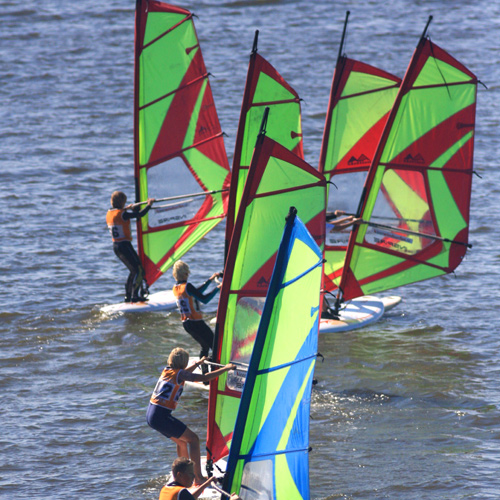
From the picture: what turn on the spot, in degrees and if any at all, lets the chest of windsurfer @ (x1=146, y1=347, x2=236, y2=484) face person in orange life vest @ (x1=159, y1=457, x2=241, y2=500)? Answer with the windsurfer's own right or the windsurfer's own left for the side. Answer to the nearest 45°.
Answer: approximately 135° to the windsurfer's own right

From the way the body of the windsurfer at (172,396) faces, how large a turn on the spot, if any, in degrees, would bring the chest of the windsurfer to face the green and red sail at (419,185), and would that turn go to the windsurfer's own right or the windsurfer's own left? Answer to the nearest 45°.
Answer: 0° — they already face it

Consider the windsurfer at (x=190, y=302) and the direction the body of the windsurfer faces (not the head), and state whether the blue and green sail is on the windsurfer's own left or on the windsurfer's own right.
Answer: on the windsurfer's own right

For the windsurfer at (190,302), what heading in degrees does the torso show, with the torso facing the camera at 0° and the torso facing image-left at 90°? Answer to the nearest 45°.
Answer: approximately 225°

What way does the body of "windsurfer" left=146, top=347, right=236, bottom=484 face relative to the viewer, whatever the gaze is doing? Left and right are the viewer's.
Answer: facing away from the viewer and to the right of the viewer

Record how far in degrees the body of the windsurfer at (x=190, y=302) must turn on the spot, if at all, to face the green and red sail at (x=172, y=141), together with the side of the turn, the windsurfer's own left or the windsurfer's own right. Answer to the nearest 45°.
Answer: approximately 45° to the windsurfer's own left
